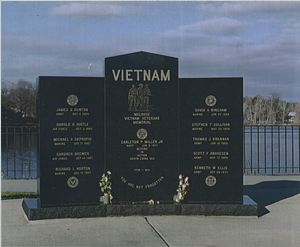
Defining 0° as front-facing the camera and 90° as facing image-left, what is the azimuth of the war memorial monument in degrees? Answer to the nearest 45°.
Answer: approximately 0°

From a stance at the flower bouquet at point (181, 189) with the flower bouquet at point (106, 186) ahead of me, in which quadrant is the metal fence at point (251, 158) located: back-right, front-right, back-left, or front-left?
back-right

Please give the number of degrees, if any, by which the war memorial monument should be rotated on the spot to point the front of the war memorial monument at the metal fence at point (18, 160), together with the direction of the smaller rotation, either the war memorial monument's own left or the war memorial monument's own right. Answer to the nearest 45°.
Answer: approximately 135° to the war memorial monument's own right

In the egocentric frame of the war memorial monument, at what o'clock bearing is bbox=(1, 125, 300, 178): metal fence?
The metal fence is roughly at 7 o'clock from the war memorial monument.
